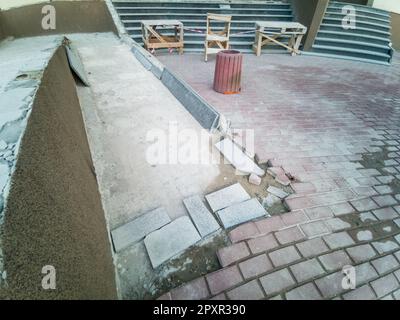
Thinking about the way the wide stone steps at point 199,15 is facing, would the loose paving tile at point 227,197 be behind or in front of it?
in front

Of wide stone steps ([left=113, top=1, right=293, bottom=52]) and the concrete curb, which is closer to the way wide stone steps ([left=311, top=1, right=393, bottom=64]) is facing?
the concrete curb

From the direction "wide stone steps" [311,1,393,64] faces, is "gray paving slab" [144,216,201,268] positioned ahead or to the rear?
ahead

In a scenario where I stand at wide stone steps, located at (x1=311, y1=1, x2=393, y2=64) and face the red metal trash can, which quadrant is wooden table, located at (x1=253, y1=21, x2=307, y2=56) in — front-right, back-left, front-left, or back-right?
front-right

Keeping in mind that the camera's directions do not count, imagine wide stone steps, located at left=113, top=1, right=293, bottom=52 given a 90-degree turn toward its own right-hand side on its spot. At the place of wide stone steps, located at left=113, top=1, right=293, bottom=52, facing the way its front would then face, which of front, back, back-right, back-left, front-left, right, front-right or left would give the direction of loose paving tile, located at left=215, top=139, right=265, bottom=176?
left

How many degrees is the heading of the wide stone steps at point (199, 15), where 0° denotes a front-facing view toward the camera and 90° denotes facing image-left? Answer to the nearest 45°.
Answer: approximately 0°

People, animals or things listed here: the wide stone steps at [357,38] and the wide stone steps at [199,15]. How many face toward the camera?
2

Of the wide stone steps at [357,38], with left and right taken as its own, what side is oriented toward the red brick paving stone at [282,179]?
front

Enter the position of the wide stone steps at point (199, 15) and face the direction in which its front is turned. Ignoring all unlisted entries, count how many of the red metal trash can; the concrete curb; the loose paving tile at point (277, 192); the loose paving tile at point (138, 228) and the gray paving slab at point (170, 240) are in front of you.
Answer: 5

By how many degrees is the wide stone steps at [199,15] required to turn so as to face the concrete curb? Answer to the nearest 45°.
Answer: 0° — it already faces it

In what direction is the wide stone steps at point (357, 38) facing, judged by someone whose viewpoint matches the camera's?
facing the viewer

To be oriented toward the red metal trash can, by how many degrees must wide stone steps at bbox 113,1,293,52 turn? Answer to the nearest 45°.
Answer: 0° — it already faces it

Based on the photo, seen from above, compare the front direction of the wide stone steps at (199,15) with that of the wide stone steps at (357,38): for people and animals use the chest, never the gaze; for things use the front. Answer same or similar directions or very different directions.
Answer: same or similar directions

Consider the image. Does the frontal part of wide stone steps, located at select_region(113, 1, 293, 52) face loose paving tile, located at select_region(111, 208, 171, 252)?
yes

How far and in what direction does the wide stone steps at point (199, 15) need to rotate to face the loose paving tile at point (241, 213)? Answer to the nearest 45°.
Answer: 0° — it already faces it
